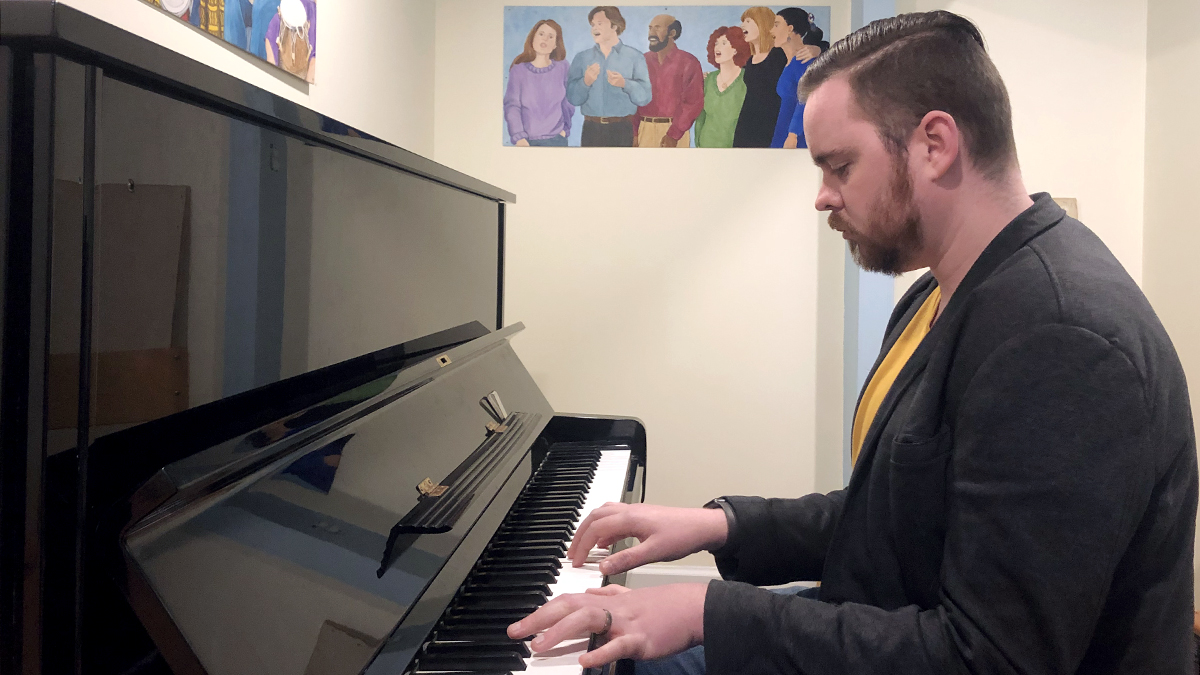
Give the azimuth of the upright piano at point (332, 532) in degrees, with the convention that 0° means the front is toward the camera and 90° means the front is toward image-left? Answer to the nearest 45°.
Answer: approximately 315°

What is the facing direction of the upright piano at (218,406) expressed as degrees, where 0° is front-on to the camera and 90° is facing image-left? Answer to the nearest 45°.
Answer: approximately 315°

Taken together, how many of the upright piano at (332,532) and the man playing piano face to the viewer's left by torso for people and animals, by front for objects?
1

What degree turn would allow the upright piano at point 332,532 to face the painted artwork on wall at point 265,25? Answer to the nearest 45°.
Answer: approximately 135° to its left

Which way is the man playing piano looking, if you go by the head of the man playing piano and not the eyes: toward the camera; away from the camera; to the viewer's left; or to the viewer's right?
to the viewer's left

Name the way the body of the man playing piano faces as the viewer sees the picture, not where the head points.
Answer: to the viewer's left

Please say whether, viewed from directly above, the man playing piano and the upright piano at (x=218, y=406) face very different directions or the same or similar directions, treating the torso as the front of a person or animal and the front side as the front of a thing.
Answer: very different directions

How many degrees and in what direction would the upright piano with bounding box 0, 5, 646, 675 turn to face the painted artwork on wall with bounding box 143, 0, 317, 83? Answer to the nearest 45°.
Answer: approximately 135° to its left

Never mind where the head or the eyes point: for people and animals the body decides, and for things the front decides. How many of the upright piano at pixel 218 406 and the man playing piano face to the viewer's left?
1
